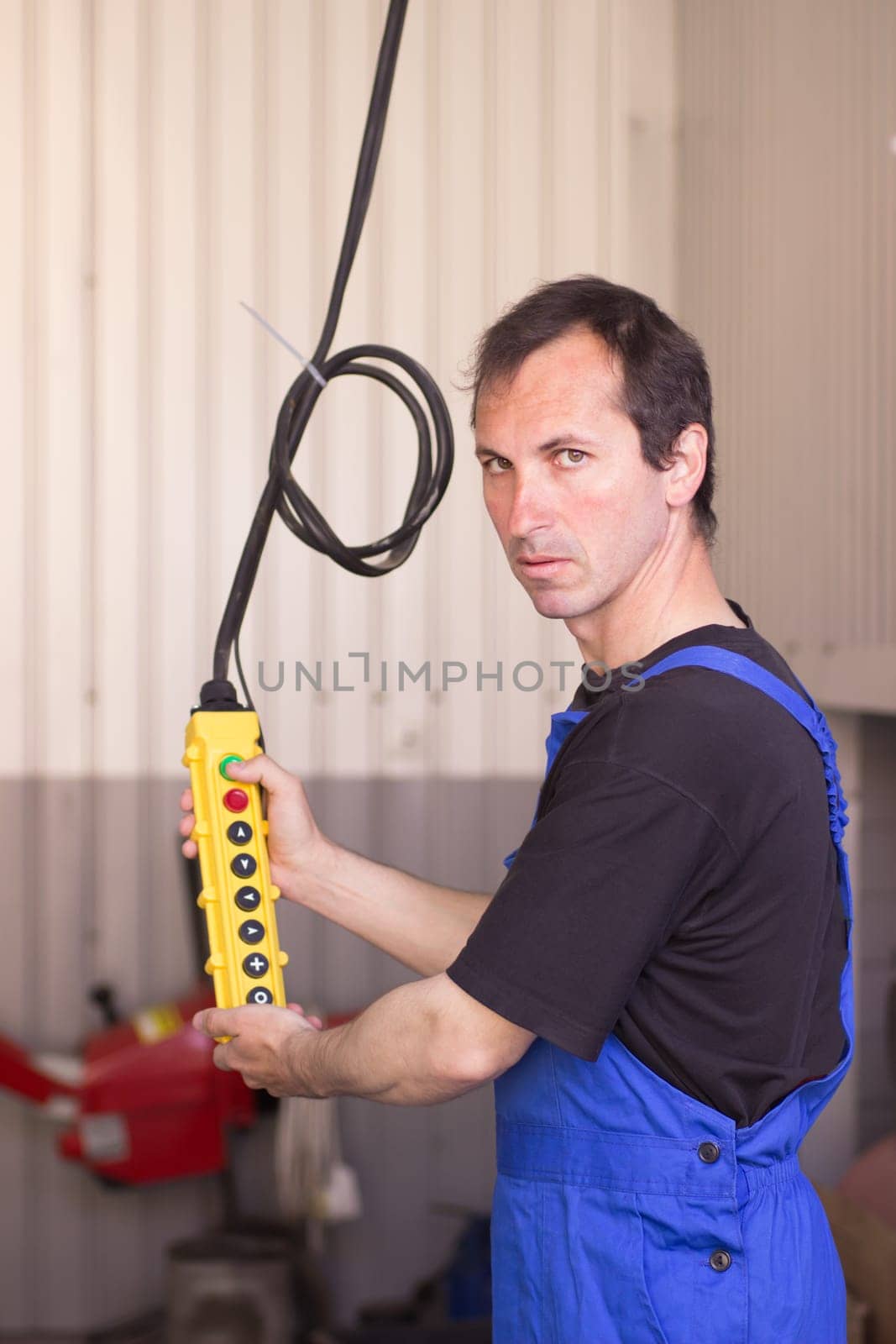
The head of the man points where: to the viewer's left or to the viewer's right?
to the viewer's left

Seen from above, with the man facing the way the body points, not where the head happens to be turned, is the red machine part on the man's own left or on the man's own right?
on the man's own right

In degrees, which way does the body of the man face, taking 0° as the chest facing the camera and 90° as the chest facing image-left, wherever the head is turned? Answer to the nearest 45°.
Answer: approximately 90°
